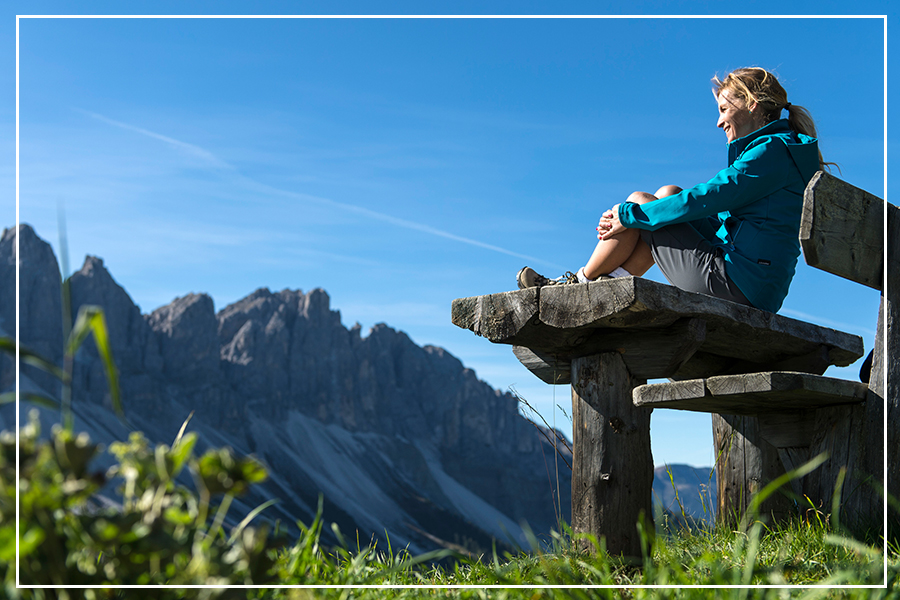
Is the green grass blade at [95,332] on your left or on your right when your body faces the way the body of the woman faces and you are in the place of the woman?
on your left

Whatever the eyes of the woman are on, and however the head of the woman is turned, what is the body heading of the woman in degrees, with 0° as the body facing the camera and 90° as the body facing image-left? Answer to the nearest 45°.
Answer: approximately 90°

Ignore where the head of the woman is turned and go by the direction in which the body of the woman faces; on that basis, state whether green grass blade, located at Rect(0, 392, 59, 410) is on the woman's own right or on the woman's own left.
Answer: on the woman's own left
